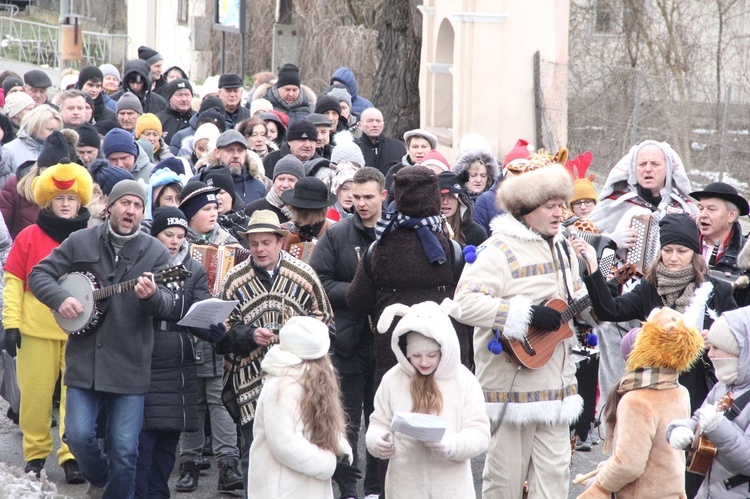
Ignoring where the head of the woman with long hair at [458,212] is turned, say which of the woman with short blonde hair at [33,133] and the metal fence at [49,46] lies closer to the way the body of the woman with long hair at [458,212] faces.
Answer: the woman with short blonde hair

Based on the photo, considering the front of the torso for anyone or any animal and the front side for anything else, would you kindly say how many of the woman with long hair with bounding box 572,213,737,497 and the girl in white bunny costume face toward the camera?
2

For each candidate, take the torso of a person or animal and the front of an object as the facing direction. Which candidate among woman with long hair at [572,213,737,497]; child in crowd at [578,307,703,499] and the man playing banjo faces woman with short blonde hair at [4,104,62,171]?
the child in crowd

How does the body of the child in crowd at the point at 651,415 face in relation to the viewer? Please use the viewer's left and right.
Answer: facing away from the viewer and to the left of the viewer

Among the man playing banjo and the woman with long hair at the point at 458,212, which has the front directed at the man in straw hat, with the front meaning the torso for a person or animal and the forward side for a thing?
the woman with long hair

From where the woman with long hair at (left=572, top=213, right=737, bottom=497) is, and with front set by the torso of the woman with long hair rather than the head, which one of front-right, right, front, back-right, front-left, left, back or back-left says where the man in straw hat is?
right

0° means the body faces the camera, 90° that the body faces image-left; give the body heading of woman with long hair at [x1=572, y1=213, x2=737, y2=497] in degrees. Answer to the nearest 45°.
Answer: approximately 0°

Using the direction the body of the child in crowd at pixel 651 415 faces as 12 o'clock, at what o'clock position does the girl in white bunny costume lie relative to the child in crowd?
The girl in white bunny costume is roughly at 10 o'clock from the child in crowd.

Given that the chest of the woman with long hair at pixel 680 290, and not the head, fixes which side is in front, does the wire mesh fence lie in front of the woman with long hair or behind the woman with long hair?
behind

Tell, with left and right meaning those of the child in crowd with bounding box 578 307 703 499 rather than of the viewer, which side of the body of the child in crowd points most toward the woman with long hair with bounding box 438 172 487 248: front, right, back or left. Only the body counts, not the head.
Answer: front

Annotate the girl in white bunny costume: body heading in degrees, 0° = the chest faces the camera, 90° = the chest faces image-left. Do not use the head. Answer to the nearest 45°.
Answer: approximately 0°

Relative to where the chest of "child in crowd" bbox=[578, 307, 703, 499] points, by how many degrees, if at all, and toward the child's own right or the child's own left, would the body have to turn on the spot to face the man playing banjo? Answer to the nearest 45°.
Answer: approximately 45° to the child's own left

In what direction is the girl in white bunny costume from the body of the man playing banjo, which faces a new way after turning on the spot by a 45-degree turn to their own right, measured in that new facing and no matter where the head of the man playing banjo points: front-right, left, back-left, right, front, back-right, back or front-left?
left
